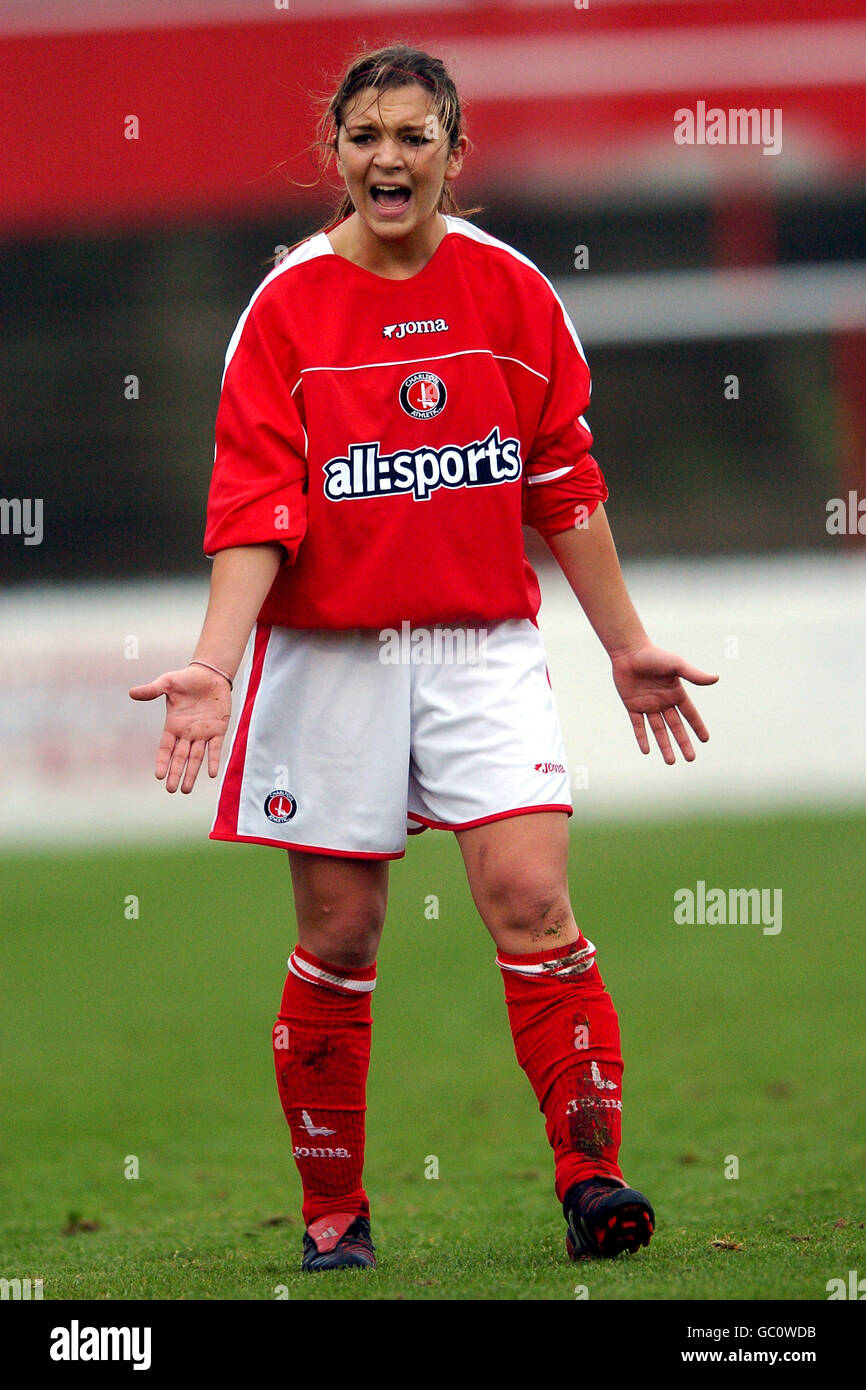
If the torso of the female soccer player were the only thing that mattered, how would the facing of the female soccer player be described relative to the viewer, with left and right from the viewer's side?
facing the viewer
